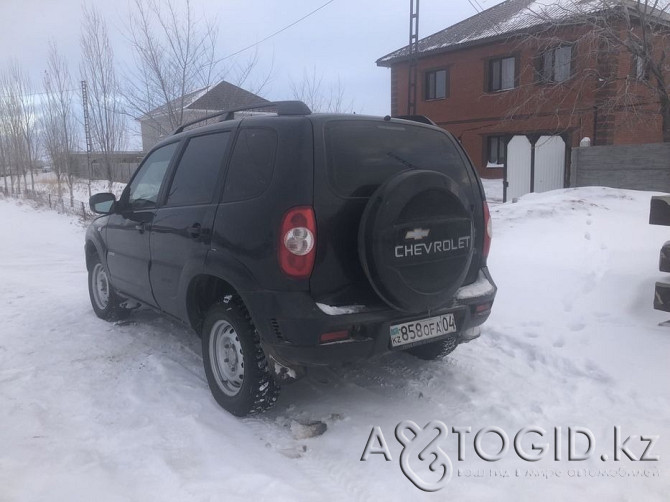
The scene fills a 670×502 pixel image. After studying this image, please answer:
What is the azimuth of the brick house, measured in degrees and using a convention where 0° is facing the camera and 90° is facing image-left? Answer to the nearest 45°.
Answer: approximately 45°

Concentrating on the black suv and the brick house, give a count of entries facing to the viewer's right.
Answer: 0

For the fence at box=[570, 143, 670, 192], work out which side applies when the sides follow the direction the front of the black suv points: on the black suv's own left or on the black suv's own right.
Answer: on the black suv's own right

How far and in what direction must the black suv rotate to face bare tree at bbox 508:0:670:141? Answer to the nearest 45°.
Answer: approximately 90° to its right

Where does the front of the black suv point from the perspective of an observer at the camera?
facing away from the viewer and to the left of the viewer

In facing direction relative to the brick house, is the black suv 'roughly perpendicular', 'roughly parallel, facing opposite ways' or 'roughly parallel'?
roughly perpendicular

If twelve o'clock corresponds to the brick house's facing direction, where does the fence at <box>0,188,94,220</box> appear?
The fence is roughly at 1 o'clock from the brick house.

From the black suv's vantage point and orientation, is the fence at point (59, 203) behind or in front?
in front

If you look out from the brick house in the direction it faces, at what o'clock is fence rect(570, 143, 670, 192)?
The fence is roughly at 10 o'clock from the brick house.

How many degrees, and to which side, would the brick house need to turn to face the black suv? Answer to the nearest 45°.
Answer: approximately 45° to its left
